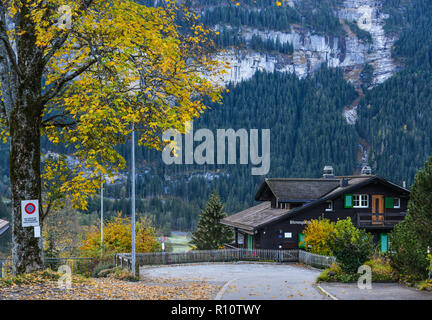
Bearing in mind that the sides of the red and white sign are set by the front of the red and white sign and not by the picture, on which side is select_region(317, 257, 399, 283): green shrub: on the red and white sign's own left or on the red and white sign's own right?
on the red and white sign's own left

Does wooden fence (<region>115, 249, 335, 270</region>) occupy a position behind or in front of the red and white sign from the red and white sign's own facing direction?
behind

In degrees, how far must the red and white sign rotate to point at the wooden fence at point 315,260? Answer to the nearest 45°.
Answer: approximately 135° to its left

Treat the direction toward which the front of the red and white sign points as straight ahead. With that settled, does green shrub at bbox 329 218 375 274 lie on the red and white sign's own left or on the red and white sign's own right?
on the red and white sign's own left

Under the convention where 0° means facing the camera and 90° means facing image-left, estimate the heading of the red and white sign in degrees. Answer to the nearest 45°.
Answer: approximately 0°
